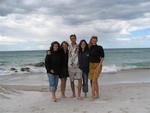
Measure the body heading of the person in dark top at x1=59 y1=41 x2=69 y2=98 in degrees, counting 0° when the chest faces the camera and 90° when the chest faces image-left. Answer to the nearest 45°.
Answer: approximately 0°

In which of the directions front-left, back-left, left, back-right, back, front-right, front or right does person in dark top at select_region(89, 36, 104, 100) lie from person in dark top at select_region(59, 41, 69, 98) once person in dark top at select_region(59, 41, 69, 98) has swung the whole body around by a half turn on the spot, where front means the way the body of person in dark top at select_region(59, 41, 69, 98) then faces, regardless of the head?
right

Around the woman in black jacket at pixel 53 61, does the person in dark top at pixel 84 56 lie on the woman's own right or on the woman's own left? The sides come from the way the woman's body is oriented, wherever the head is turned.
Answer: on the woman's own left

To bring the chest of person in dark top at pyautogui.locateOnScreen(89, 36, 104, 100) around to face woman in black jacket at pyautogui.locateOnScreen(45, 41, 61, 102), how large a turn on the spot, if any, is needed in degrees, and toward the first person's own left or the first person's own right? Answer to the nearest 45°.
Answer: approximately 45° to the first person's own right

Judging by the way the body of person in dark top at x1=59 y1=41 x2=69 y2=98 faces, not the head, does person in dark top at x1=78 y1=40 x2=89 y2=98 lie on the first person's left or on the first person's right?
on the first person's left

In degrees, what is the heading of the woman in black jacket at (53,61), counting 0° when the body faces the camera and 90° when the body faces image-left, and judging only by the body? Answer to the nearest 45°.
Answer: approximately 0°

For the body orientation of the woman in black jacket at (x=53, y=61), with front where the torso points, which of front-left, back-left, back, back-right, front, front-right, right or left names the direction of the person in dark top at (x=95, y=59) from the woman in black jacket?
left
